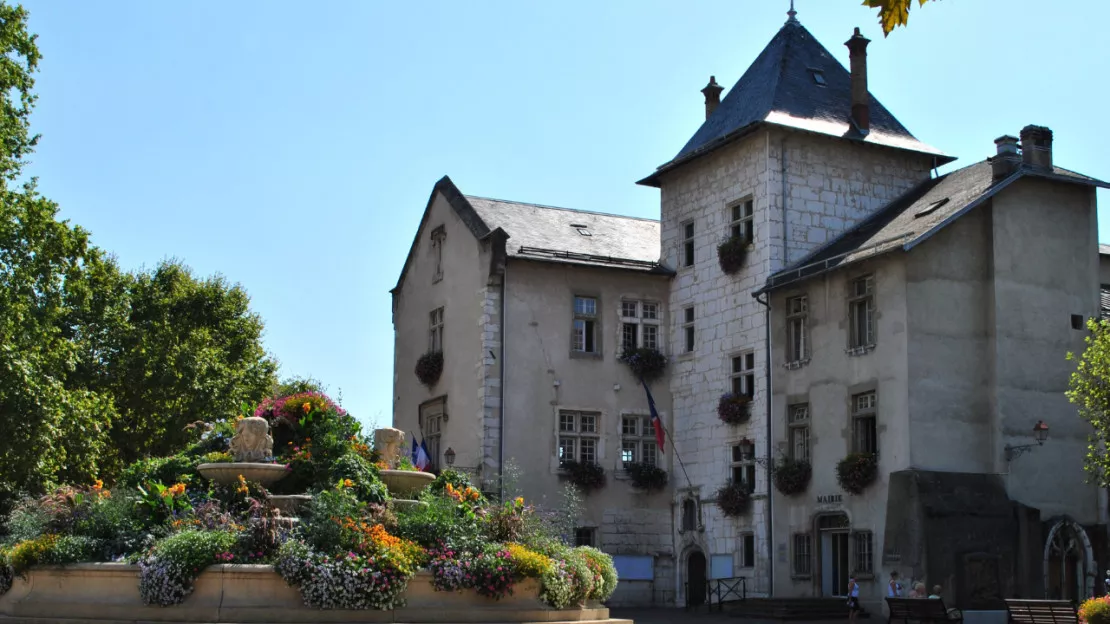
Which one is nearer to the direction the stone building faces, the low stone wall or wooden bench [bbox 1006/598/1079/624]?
the low stone wall

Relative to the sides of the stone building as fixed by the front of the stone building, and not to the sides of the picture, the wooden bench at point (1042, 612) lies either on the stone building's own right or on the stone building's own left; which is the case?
on the stone building's own left

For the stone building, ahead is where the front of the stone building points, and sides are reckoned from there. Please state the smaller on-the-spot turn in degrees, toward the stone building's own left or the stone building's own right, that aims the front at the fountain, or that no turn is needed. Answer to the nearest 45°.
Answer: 0° — it already faces it

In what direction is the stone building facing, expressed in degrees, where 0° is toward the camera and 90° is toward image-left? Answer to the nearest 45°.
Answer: approximately 45°

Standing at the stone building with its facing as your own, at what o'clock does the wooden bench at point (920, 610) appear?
The wooden bench is roughly at 10 o'clock from the stone building.

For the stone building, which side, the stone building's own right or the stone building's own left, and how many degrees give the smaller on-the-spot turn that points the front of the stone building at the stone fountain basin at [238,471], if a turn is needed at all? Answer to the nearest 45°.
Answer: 0° — it already faces it
